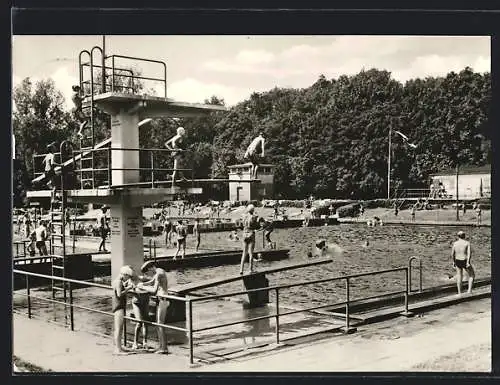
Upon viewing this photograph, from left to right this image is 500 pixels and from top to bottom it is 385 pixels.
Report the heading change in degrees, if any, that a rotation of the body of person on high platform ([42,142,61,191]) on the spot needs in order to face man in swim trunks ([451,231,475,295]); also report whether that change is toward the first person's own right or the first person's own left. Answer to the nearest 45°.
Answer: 0° — they already face them

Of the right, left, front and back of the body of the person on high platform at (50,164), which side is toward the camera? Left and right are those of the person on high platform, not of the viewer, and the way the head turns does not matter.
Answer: right

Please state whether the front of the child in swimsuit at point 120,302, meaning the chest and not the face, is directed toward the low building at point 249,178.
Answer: no

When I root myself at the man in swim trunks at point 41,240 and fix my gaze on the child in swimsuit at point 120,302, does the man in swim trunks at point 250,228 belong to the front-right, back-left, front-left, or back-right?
front-left

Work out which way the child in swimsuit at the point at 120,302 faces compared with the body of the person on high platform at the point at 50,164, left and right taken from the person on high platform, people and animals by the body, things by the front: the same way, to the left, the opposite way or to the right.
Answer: the same way

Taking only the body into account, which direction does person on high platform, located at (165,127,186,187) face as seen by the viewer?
to the viewer's right

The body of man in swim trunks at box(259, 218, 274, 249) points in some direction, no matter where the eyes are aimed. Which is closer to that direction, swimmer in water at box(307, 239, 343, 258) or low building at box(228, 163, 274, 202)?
the low building

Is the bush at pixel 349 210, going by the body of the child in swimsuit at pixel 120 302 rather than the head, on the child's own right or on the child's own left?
on the child's own left

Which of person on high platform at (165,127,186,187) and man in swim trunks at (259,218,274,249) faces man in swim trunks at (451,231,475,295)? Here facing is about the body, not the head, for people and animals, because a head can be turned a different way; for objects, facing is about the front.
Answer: the person on high platform

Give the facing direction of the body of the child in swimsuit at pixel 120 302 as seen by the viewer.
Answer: to the viewer's right
